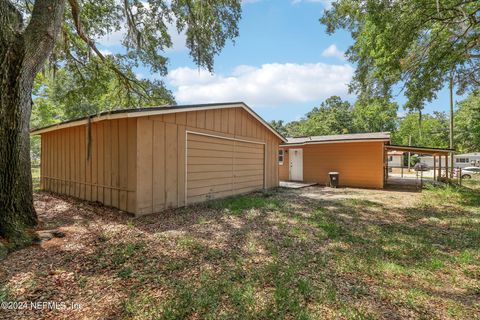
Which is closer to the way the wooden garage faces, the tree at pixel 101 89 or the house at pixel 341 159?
the house

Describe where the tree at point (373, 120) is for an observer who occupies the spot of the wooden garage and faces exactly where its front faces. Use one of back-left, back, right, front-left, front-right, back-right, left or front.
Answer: left

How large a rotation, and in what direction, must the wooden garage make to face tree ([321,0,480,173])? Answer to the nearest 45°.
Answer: approximately 45° to its left

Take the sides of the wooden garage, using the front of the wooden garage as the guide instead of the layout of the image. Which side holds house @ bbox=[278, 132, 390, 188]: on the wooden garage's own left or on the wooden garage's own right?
on the wooden garage's own left

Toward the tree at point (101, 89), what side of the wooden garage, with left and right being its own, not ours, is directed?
back

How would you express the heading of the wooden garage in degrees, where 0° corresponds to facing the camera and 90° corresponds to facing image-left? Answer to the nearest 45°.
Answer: approximately 315°

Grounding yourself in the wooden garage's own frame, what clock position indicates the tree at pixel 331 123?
The tree is roughly at 9 o'clock from the wooden garage.

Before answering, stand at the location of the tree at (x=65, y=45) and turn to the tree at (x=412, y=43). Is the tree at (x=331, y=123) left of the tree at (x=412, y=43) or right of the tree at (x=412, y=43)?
left
